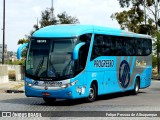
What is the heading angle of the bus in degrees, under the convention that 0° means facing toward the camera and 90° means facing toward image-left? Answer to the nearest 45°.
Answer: approximately 45°
